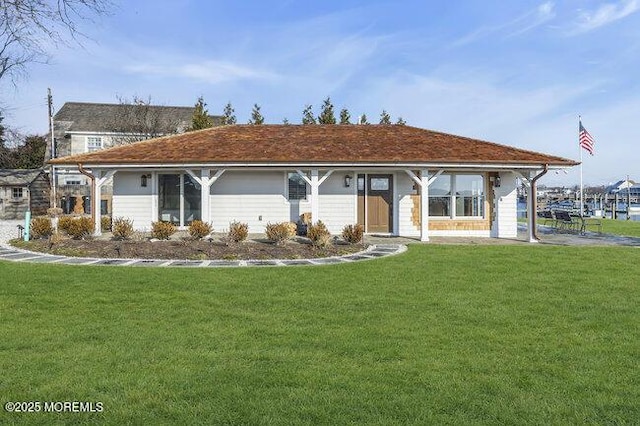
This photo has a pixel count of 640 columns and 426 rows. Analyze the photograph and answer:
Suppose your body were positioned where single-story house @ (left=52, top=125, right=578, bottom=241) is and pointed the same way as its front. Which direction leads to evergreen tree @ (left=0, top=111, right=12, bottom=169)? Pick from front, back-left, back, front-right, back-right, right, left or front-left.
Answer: back-right

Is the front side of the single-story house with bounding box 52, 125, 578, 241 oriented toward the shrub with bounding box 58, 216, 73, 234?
no

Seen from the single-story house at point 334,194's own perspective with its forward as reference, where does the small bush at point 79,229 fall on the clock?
The small bush is roughly at 2 o'clock from the single-story house.

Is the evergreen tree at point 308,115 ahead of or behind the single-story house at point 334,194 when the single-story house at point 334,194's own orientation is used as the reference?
behind

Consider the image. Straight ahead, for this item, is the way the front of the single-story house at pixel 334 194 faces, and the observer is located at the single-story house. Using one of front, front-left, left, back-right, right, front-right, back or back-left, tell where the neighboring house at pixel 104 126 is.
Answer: back-right

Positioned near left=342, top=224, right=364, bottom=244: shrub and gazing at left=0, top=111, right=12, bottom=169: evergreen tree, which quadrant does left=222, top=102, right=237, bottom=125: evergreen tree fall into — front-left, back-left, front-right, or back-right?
front-right

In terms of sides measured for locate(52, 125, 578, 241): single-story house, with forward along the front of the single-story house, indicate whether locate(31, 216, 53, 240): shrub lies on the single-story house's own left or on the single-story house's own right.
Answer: on the single-story house's own right

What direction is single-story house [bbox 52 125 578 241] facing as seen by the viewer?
toward the camera

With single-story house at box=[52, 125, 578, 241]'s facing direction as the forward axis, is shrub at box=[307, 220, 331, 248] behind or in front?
in front

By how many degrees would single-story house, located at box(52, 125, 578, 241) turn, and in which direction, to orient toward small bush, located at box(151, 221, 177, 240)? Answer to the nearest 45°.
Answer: approximately 45° to its right

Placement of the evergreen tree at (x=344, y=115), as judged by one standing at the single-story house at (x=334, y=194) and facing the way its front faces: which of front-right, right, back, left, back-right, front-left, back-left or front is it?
back

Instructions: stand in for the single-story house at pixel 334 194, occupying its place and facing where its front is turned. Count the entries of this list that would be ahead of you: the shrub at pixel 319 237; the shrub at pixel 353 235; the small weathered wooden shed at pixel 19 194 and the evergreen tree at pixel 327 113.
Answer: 2

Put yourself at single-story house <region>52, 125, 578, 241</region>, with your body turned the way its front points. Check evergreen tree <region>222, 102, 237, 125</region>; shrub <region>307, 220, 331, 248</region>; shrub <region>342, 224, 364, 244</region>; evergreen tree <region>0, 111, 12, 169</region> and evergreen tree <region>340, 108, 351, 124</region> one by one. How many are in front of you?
2

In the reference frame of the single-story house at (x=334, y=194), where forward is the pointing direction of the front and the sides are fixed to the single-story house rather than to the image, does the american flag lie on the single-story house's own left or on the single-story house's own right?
on the single-story house's own left

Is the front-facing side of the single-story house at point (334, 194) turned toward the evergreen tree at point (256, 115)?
no

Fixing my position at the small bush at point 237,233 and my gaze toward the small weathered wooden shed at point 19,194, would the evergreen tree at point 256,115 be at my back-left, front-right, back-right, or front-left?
front-right

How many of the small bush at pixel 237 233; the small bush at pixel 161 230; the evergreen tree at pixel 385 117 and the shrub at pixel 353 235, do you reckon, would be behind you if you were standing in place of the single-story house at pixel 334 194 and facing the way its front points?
1

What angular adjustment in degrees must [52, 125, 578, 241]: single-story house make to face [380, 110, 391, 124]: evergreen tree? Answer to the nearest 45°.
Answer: approximately 180°

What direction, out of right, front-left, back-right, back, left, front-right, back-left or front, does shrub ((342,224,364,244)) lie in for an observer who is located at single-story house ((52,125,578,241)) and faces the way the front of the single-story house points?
front

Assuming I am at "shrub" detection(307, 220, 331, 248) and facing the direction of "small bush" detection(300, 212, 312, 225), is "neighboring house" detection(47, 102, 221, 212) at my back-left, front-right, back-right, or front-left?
front-left
